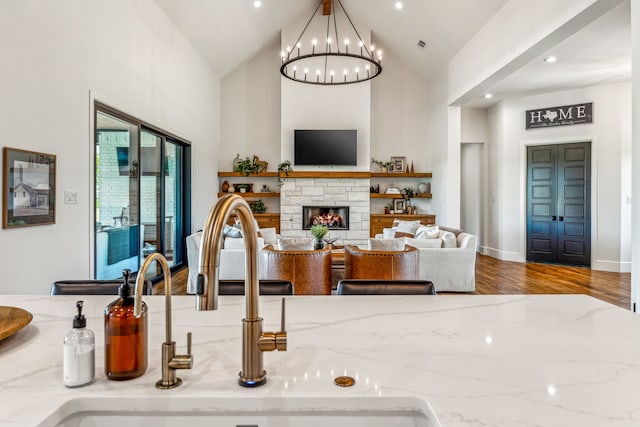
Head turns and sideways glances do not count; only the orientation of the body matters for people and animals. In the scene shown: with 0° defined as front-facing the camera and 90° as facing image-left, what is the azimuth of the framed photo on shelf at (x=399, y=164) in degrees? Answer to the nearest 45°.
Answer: approximately 0°

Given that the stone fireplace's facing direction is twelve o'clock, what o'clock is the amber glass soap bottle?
The amber glass soap bottle is roughly at 12 o'clock from the stone fireplace.

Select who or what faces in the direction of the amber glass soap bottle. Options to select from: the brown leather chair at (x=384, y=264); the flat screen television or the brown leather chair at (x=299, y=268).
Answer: the flat screen television

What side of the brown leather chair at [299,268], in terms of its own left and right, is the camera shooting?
back

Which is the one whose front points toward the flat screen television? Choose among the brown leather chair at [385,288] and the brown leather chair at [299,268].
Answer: the brown leather chair at [299,268]

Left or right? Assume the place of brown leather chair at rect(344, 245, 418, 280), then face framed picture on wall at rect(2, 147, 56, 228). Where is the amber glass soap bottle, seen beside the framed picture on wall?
left

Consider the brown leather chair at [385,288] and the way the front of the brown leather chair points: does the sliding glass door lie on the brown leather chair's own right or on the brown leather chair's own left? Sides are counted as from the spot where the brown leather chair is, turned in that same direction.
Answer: on the brown leather chair's own right

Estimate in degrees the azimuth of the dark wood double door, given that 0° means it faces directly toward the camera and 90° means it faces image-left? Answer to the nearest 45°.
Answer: approximately 45°

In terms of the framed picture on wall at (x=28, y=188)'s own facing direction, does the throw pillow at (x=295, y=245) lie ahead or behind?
ahead

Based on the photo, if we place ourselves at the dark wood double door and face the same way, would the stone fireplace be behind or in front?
in front

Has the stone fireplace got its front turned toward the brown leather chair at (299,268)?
yes

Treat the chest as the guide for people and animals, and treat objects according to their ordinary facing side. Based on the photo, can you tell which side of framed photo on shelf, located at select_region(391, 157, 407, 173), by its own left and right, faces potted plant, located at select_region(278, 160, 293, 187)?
right

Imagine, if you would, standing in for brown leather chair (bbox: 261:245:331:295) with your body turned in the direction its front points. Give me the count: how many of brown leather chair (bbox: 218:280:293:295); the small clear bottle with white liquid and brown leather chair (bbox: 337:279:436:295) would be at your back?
3

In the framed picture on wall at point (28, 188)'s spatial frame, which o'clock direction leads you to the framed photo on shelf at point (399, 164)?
The framed photo on shelf is roughly at 10 o'clock from the framed picture on wall.
